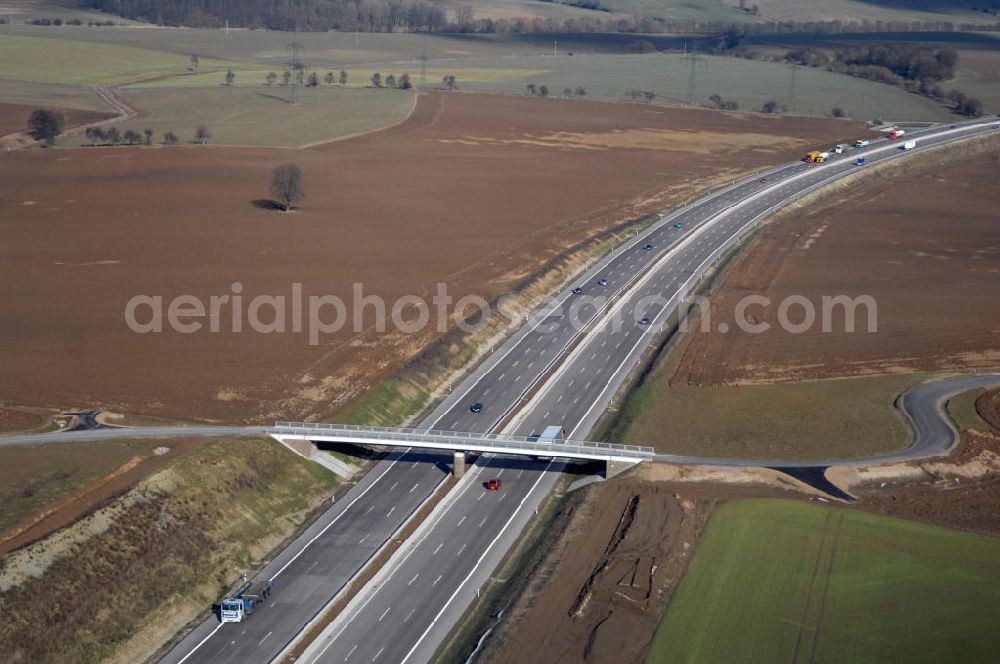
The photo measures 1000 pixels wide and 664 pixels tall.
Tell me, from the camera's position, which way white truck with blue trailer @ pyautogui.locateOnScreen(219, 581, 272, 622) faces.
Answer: facing the viewer and to the left of the viewer
